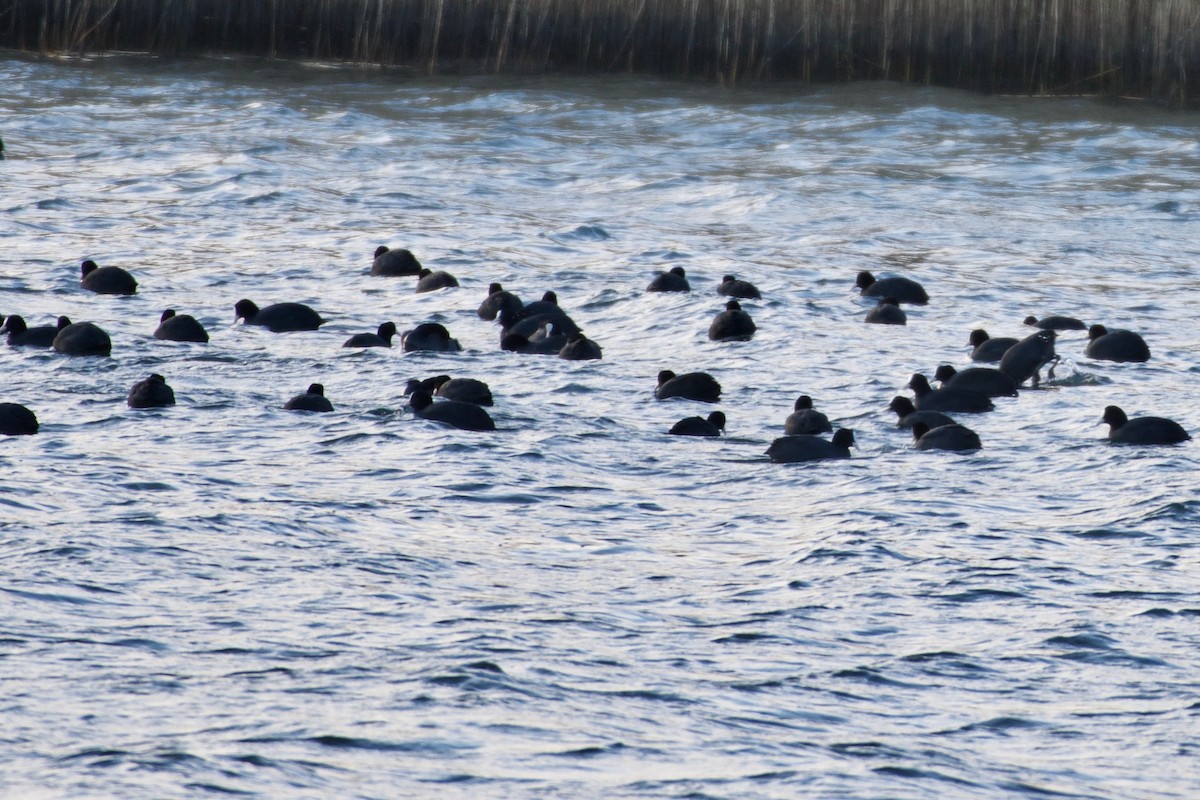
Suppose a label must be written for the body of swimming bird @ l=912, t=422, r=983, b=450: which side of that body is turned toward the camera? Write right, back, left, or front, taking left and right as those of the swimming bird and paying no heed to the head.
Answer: left

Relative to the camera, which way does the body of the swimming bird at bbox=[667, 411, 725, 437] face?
to the viewer's right

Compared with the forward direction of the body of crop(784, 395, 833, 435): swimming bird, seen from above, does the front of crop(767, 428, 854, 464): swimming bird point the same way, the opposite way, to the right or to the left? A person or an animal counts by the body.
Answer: to the right

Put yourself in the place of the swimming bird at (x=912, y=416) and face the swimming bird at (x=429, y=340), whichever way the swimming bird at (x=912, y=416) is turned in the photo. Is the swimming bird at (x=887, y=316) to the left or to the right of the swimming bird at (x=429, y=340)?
right

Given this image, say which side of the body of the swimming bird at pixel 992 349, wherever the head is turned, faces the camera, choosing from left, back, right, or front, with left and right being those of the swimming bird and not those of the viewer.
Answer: left

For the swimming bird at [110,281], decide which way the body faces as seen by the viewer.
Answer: to the viewer's left

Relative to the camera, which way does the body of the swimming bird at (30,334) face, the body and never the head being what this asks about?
to the viewer's left

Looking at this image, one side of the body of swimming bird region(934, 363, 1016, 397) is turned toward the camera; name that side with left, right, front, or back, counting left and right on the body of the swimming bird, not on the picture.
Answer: left

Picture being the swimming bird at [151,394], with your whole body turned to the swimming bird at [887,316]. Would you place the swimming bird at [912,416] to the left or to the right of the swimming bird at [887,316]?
right

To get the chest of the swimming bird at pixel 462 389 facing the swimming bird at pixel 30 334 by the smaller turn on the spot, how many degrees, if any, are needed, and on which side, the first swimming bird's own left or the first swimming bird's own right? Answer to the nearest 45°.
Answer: approximately 45° to the first swimming bird's own right

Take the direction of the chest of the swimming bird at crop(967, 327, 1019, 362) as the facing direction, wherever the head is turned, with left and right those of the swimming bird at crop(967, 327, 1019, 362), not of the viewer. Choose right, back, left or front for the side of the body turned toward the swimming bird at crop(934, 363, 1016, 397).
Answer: left

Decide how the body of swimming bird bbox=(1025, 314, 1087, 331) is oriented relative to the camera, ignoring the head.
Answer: to the viewer's left
